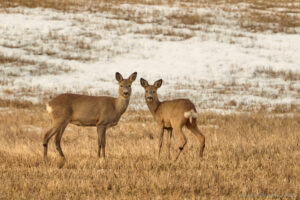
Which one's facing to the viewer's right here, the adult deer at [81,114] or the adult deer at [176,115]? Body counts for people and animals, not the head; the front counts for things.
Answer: the adult deer at [81,114]

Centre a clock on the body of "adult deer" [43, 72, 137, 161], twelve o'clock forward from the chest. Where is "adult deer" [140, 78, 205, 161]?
"adult deer" [140, 78, 205, 161] is roughly at 12 o'clock from "adult deer" [43, 72, 137, 161].

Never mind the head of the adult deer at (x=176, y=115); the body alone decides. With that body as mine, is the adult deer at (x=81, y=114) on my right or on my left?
on my left

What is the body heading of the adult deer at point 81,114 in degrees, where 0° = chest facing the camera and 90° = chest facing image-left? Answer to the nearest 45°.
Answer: approximately 270°

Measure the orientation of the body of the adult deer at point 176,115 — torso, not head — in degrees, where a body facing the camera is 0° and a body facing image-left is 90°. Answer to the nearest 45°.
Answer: approximately 135°

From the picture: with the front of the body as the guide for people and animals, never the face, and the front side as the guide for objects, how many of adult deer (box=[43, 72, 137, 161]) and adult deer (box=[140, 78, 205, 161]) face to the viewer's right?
1
